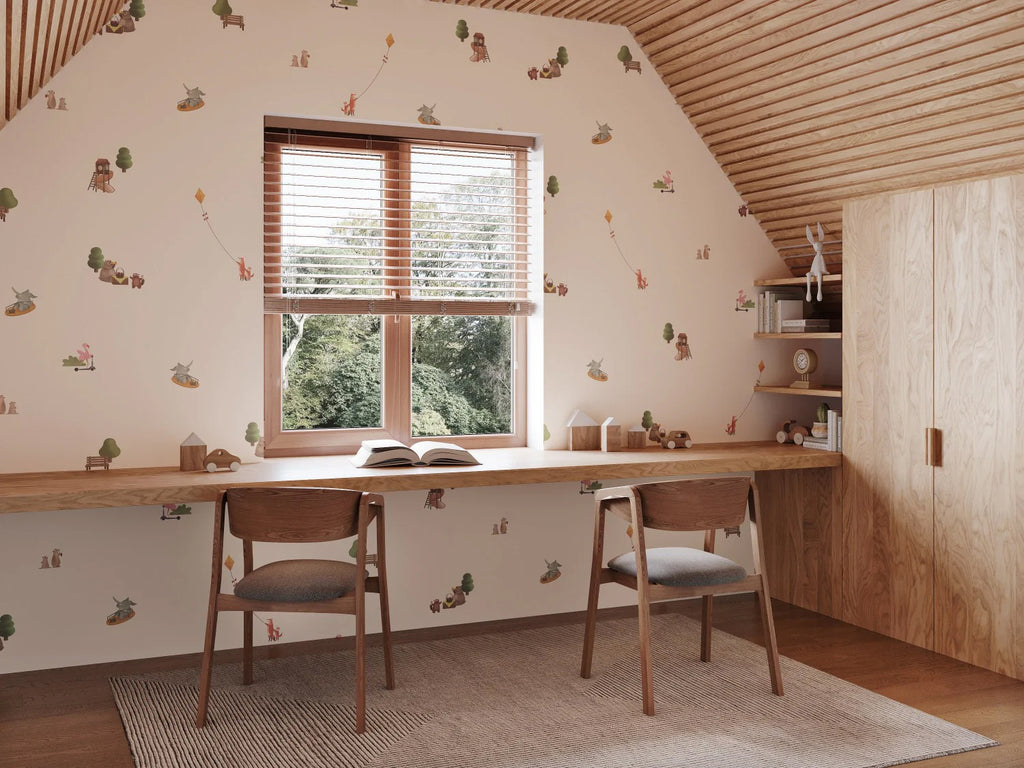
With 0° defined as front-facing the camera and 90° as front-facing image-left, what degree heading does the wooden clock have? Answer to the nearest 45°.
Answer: approximately 45°

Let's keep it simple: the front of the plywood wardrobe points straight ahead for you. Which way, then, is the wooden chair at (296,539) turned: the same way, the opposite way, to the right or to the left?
to the right

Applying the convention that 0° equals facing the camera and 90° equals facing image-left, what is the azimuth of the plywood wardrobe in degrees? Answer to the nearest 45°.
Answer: approximately 45°

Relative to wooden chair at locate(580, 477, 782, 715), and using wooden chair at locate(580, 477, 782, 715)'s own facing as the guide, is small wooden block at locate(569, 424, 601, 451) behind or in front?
in front

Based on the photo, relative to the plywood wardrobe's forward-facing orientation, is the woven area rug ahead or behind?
ahead

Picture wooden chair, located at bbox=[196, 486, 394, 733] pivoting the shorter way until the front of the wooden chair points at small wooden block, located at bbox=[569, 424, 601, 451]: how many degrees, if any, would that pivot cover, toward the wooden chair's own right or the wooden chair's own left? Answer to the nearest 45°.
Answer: approximately 45° to the wooden chair's own right

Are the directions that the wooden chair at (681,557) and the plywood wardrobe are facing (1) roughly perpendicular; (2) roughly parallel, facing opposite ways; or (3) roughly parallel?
roughly perpendicular

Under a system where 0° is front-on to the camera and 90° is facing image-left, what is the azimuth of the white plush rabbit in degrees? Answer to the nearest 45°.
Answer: approximately 45°

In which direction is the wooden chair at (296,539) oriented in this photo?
away from the camera
